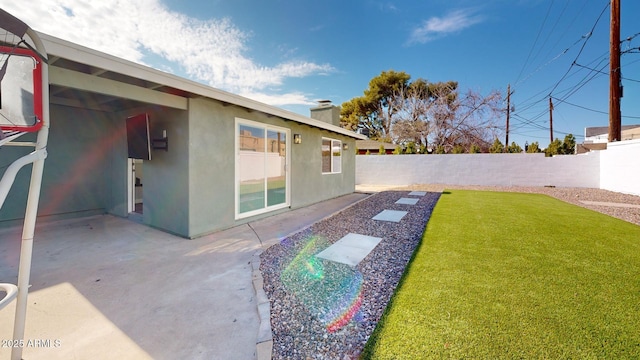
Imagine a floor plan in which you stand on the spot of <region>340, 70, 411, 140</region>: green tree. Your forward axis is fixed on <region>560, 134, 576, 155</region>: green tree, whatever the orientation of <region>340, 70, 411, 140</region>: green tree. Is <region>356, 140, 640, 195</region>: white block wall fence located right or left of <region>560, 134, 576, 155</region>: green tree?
right

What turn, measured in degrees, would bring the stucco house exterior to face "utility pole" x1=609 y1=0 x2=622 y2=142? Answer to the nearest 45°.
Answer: approximately 45° to its left

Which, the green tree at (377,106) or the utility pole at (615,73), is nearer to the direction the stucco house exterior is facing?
the utility pole

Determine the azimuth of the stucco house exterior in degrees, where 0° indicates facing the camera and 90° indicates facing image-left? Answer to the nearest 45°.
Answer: approximately 315°

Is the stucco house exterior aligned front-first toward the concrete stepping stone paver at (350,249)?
yes

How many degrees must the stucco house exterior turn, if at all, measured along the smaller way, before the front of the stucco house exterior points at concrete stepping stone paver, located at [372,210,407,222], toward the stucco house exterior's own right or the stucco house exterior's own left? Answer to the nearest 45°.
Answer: approximately 45° to the stucco house exterior's own left

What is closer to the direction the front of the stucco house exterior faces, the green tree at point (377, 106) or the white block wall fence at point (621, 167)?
the white block wall fence

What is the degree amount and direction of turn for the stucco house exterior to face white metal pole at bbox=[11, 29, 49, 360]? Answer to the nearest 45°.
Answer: approximately 45° to its right
